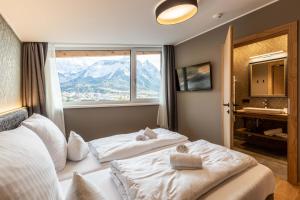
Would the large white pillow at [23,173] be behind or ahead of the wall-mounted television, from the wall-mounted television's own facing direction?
ahead

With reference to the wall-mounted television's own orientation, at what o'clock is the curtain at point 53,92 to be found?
The curtain is roughly at 1 o'clock from the wall-mounted television.

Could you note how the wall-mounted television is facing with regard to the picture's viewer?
facing the viewer and to the left of the viewer

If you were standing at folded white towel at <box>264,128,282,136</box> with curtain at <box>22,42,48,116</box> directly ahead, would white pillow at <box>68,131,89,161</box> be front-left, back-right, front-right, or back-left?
front-left

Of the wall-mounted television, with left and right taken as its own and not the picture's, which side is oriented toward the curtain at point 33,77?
front

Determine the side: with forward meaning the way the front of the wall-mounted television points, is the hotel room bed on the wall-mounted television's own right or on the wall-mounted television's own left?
on the wall-mounted television's own left

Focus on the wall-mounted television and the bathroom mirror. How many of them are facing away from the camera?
0
